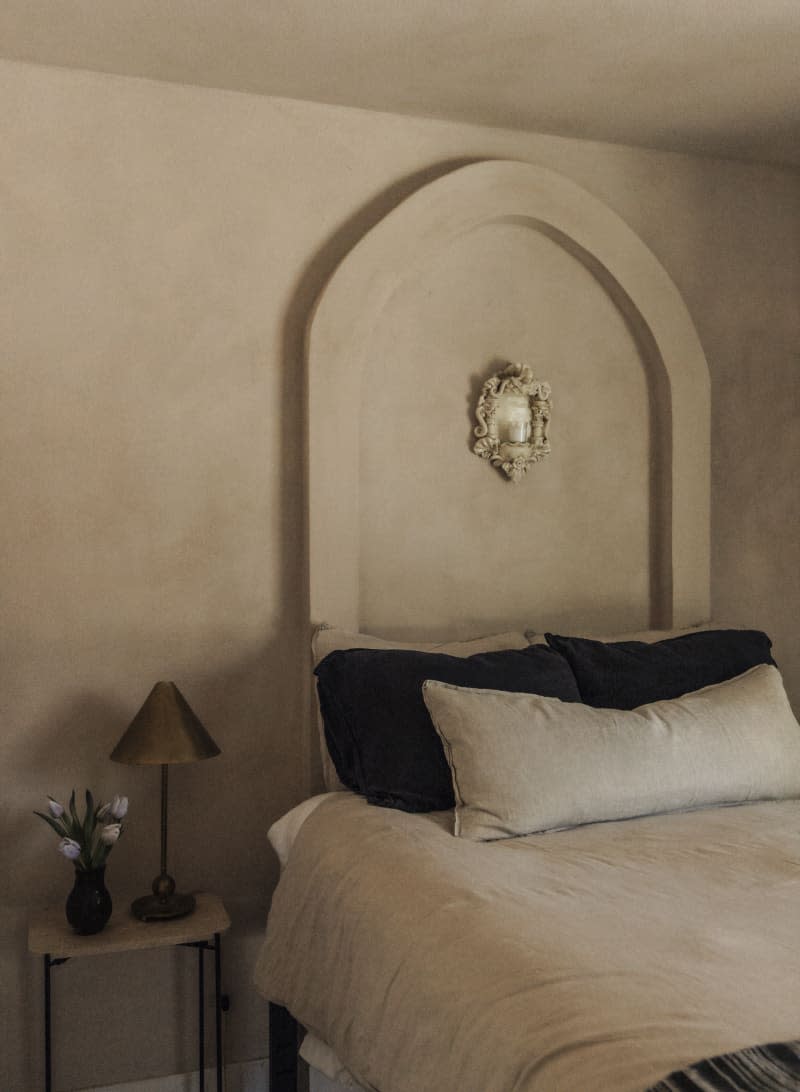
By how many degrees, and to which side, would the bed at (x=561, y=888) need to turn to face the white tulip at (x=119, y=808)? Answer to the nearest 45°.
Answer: approximately 135° to its right

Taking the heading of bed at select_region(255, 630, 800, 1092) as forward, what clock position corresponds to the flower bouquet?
The flower bouquet is roughly at 5 o'clock from the bed.

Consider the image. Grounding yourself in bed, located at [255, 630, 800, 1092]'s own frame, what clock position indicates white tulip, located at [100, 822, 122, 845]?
The white tulip is roughly at 5 o'clock from the bed.

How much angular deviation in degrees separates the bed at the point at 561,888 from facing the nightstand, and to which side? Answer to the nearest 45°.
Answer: approximately 135° to its right

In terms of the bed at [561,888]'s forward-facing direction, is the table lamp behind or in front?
behind

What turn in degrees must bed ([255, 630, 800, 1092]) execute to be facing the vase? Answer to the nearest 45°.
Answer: approximately 135° to its right
